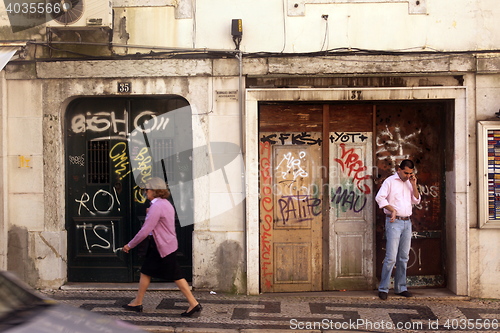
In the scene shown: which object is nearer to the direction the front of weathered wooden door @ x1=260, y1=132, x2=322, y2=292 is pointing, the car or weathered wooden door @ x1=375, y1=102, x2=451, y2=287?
the car

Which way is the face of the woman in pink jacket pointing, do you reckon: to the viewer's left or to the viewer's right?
to the viewer's left

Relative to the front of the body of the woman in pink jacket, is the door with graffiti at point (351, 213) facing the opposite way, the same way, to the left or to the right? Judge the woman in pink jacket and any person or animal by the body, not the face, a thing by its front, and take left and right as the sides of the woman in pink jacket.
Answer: to the left

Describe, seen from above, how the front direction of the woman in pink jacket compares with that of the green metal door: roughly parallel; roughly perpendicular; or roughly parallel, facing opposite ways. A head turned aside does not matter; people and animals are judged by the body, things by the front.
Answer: roughly perpendicular

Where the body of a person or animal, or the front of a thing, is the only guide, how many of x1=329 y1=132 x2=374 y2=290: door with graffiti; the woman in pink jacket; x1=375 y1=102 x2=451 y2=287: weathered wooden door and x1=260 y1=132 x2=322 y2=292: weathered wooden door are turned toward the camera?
3

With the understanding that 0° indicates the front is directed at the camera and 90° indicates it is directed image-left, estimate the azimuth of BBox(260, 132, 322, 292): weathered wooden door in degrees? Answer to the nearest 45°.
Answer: approximately 0°

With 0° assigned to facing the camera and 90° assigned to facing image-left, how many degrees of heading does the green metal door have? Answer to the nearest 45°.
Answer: approximately 0°

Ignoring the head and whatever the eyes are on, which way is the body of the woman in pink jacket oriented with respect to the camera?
to the viewer's left

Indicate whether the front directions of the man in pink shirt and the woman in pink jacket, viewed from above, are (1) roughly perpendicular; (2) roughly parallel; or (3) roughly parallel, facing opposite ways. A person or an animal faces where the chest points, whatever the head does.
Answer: roughly perpendicular
